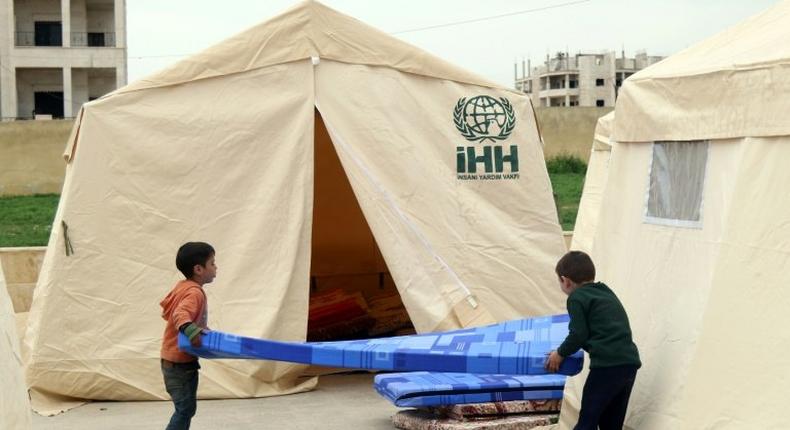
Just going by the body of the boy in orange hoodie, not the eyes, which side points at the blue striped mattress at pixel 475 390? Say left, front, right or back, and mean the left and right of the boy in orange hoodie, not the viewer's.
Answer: front

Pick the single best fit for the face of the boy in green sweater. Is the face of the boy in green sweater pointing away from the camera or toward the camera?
away from the camera

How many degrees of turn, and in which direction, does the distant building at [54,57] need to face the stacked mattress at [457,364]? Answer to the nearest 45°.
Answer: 0° — it already faces it

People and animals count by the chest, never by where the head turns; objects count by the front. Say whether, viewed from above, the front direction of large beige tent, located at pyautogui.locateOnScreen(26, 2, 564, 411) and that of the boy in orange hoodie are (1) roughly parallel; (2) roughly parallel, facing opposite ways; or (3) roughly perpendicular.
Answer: roughly perpendicular

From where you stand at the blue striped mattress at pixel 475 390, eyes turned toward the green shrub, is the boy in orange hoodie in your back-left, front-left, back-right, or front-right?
back-left

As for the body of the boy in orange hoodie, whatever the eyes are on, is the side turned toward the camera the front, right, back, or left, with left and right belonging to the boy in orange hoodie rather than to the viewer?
right

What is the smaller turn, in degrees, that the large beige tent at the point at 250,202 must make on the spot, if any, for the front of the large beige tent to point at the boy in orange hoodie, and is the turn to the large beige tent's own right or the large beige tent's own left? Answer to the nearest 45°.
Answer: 0° — it already faces them

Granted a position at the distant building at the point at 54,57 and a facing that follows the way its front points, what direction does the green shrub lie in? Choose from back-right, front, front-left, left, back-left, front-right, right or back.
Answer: front-left

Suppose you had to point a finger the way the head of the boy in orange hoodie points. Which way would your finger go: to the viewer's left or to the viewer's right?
to the viewer's right

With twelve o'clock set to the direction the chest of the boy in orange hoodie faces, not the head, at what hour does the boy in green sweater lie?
The boy in green sweater is roughly at 1 o'clock from the boy in orange hoodie.

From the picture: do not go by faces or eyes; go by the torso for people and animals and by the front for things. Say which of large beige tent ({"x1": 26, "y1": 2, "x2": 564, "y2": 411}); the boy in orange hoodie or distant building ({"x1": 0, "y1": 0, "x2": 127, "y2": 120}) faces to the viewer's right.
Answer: the boy in orange hoodie

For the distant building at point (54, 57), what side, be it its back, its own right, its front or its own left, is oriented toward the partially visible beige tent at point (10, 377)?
front

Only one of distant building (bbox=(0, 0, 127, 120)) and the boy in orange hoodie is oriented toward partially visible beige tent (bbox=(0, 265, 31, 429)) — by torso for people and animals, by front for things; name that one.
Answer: the distant building

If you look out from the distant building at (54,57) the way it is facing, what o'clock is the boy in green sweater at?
The boy in green sweater is roughly at 12 o'clock from the distant building.

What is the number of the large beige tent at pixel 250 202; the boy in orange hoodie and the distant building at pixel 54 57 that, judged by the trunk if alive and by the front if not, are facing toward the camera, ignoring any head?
2
